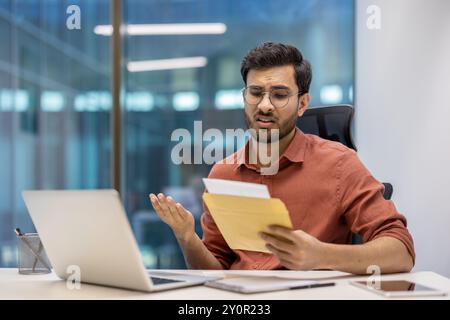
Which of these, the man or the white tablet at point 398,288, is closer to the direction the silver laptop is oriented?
the man

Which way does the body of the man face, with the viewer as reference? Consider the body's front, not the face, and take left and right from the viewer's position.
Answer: facing the viewer and to the left of the viewer

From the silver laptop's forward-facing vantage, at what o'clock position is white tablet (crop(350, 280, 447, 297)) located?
The white tablet is roughly at 2 o'clock from the silver laptop.

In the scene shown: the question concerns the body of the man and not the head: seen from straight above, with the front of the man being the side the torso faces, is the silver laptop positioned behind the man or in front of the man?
in front

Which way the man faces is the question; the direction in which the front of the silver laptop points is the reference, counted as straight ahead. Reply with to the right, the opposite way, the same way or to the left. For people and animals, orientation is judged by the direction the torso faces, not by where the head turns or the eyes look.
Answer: the opposite way

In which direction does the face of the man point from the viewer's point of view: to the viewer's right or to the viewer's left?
to the viewer's left

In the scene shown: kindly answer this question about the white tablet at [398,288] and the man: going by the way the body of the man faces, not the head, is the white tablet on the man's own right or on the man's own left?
on the man's own left

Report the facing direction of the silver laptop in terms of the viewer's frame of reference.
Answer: facing away from the viewer and to the right of the viewer

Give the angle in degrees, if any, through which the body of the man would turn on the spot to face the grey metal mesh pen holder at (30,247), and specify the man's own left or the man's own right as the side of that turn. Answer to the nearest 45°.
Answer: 0° — they already face it

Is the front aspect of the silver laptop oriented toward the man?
yes

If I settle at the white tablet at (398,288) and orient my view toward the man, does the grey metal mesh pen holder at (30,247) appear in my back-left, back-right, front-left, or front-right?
front-left
